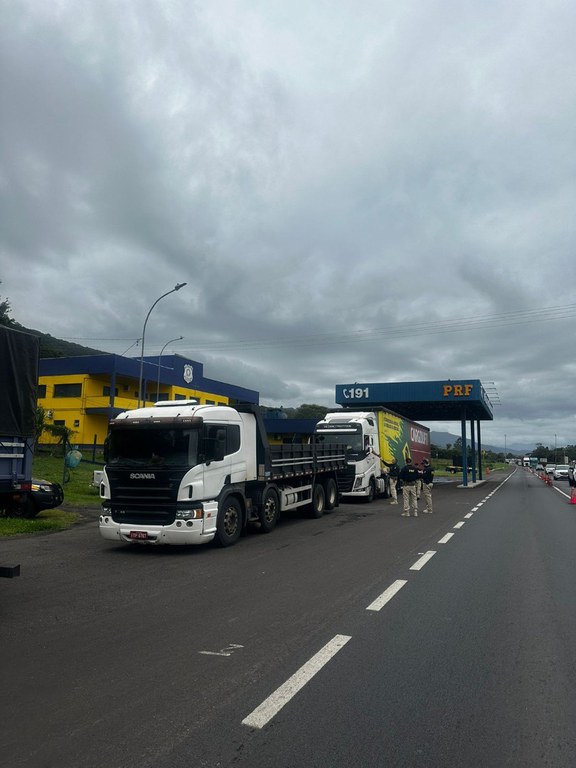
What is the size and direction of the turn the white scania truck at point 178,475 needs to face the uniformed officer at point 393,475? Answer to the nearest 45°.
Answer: approximately 180°

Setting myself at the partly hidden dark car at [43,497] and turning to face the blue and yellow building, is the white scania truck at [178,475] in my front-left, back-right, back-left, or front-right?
back-right

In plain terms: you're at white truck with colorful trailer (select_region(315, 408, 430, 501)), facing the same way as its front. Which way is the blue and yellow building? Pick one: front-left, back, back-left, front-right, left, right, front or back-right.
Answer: right

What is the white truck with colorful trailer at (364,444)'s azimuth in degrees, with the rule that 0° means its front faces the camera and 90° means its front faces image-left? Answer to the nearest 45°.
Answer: approximately 45°

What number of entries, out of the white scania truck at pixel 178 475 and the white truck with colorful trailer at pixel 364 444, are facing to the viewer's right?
0

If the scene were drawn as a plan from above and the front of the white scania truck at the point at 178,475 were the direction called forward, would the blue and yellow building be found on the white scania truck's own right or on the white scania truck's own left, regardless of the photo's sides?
on the white scania truck's own right

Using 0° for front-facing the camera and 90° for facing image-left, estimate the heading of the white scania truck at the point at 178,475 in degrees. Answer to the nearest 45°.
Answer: approximately 45°

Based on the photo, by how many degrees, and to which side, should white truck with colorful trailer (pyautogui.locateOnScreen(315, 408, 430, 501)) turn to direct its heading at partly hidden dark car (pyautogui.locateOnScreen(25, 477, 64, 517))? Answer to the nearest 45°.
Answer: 0° — it already faces it

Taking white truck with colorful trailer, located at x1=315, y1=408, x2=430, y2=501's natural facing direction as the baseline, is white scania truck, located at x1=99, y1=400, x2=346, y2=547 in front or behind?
in front

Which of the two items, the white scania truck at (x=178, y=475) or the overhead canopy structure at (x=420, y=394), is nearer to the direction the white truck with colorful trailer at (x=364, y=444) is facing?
the white scania truck

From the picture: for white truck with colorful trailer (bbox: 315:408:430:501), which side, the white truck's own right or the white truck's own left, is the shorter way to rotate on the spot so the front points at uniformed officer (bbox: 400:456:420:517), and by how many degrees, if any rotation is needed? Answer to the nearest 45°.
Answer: approximately 45° to the white truck's own left
